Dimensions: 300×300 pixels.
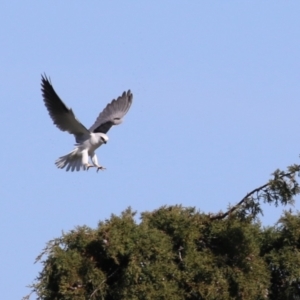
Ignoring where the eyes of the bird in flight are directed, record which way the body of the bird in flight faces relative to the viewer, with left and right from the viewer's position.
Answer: facing the viewer and to the right of the viewer
